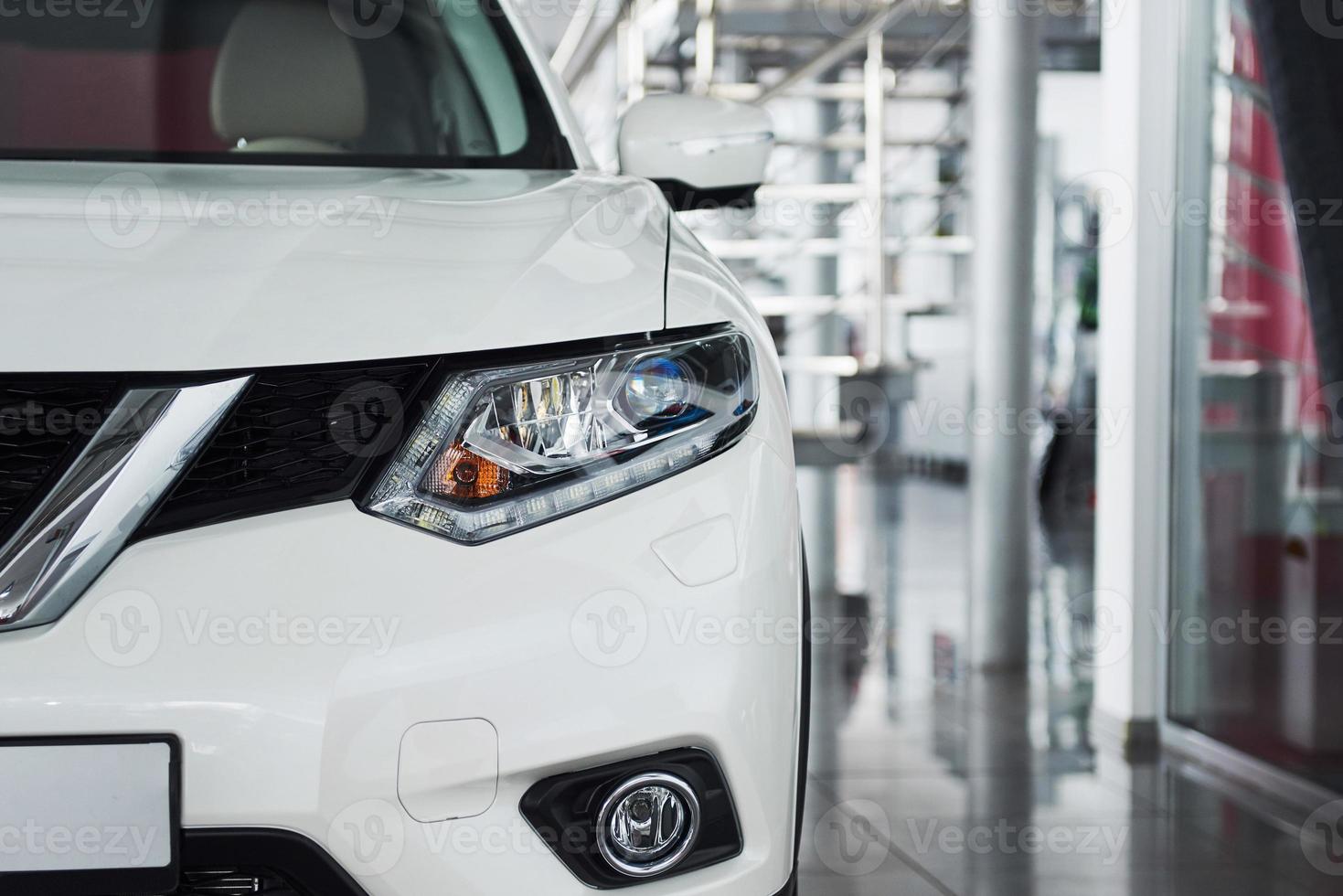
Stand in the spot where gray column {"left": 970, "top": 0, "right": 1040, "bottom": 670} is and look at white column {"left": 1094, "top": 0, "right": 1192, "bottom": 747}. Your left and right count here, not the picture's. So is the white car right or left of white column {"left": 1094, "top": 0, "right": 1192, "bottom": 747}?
right

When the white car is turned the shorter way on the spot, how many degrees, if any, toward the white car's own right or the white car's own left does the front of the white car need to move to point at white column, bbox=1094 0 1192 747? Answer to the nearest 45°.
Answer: approximately 135° to the white car's own left

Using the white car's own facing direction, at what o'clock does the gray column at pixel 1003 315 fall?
The gray column is roughly at 7 o'clock from the white car.

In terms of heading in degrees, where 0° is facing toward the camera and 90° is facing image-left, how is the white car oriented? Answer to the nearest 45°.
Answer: approximately 0°
